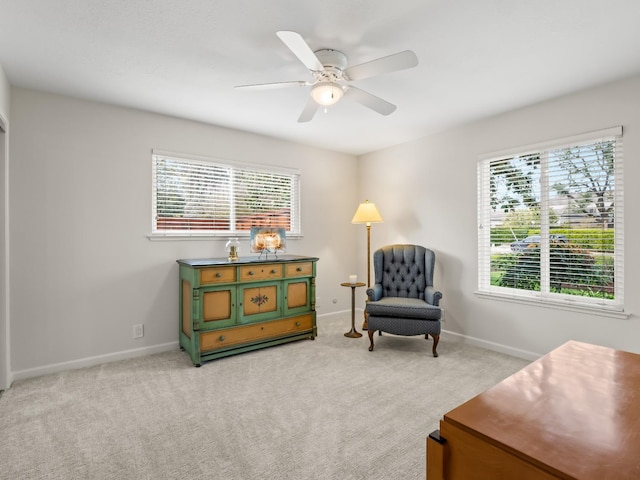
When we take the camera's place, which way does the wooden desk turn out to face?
facing away from the viewer and to the left of the viewer

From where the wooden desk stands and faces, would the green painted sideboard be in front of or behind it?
in front

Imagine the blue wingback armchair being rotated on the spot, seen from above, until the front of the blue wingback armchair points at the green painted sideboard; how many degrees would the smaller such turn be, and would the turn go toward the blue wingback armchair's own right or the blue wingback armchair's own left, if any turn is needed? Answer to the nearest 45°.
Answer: approximately 45° to the blue wingback armchair's own right

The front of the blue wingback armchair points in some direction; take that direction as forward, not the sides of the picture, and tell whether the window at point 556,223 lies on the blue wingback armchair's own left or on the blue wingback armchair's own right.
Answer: on the blue wingback armchair's own left

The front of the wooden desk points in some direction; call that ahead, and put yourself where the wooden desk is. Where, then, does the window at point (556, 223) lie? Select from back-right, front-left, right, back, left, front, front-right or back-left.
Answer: front-right

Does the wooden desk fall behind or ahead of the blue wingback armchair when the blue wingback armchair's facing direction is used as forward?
ahead

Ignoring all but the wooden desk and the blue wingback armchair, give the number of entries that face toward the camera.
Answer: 1

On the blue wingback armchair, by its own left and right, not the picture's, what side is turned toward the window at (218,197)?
right
